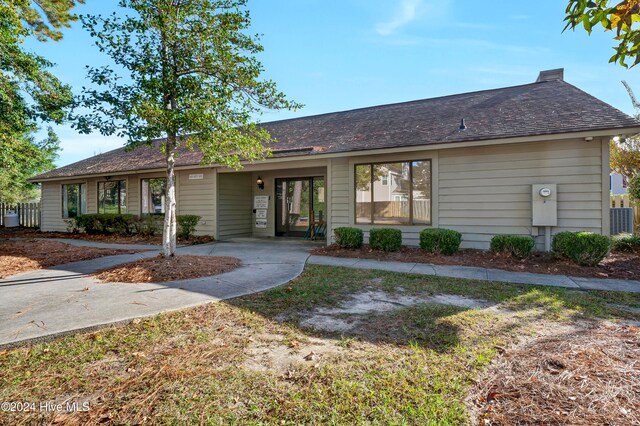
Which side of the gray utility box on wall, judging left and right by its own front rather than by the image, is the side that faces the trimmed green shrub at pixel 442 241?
right

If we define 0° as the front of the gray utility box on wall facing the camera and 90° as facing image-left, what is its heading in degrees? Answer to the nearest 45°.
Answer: approximately 0°

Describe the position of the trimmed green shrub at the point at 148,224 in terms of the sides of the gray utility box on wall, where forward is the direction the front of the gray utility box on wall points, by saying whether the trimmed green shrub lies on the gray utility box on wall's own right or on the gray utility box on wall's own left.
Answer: on the gray utility box on wall's own right

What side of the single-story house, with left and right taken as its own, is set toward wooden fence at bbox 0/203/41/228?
right

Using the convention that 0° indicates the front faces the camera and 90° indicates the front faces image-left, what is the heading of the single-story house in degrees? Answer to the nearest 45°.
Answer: approximately 45°
